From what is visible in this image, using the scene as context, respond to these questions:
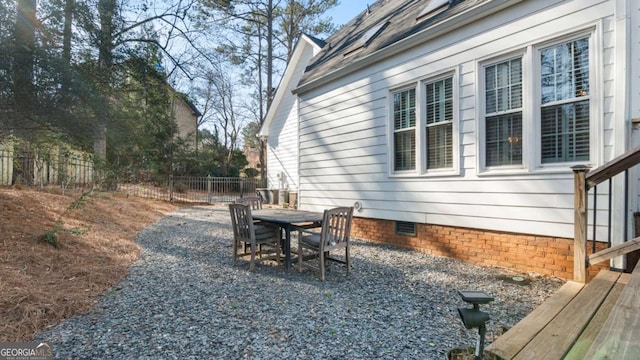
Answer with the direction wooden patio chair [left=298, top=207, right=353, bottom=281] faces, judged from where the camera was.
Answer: facing away from the viewer and to the left of the viewer

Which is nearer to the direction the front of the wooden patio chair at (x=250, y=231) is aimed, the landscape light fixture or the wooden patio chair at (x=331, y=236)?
the wooden patio chair

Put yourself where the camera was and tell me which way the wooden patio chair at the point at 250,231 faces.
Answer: facing away from the viewer and to the right of the viewer

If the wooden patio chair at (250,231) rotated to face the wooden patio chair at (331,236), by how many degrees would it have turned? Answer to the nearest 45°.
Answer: approximately 90° to its right

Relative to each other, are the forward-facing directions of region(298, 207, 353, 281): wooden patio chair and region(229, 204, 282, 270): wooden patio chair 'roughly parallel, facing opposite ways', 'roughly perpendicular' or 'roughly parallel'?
roughly perpendicular

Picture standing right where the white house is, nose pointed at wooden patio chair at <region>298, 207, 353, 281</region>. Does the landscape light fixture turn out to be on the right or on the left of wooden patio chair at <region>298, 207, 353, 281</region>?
left

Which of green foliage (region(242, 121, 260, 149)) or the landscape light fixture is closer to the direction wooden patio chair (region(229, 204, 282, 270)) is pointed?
the green foliage

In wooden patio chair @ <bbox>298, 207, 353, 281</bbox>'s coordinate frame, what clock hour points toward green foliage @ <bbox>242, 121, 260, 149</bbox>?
The green foliage is roughly at 1 o'clock from the wooden patio chair.

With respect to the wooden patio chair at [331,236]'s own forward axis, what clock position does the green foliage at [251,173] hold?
The green foliage is roughly at 1 o'clock from the wooden patio chair.

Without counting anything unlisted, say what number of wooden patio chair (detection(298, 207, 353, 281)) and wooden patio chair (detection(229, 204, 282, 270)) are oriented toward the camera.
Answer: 0

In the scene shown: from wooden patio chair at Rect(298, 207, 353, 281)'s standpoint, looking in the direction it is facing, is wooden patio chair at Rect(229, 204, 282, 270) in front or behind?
in front

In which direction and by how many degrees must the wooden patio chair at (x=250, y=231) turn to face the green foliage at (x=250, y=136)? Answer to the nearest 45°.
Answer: approximately 45° to its left

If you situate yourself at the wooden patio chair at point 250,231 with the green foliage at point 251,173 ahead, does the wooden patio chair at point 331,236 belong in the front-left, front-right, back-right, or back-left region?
back-right

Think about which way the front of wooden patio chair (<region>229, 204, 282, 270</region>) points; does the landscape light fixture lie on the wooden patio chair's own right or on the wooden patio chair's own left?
on the wooden patio chair's own right
